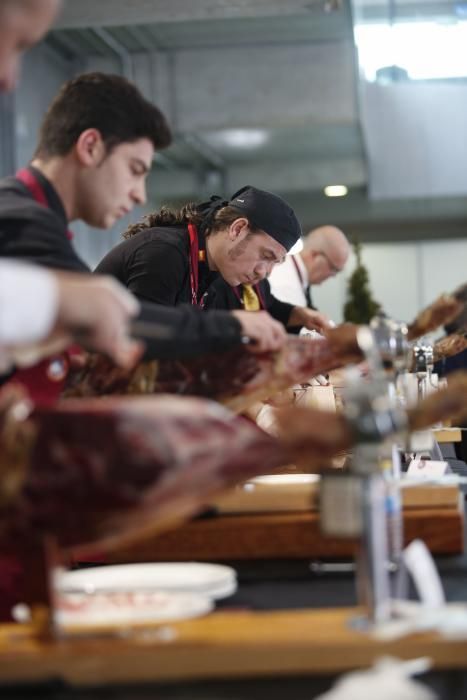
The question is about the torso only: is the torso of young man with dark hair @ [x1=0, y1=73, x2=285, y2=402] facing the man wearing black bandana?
no

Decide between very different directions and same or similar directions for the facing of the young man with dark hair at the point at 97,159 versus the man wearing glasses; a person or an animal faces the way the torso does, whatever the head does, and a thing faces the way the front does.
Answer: same or similar directions

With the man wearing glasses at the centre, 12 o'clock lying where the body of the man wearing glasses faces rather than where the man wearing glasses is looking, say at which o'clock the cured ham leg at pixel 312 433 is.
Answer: The cured ham leg is roughly at 3 o'clock from the man wearing glasses.

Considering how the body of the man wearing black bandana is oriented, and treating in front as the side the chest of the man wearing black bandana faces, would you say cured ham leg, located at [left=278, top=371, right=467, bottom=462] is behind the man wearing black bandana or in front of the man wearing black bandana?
in front

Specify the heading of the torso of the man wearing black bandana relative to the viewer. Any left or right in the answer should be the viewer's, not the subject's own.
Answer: facing the viewer and to the right of the viewer

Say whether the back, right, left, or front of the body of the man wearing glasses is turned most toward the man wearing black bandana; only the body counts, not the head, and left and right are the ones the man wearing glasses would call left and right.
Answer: right

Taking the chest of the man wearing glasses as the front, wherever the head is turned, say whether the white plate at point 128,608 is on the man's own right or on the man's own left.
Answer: on the man's own right

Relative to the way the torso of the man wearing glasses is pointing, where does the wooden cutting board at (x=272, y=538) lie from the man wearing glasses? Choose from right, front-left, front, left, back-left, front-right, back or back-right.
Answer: right

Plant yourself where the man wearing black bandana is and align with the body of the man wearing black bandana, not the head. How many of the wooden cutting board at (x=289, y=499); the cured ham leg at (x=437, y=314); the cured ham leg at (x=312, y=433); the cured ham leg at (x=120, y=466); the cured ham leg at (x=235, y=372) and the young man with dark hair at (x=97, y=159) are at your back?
0

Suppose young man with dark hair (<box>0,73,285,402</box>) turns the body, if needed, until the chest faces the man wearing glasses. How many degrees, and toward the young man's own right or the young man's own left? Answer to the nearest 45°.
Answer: approximately 90° to the young man's own left

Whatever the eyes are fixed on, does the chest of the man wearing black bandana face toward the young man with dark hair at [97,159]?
no

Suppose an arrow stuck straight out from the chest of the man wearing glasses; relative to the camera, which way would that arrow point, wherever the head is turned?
to the viewer's right

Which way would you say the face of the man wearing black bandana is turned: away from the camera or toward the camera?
toward the camera

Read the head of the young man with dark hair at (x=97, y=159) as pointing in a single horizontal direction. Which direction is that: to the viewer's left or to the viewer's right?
to the viewer's right

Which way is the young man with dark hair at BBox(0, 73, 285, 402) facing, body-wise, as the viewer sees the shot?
to the viewer's right
